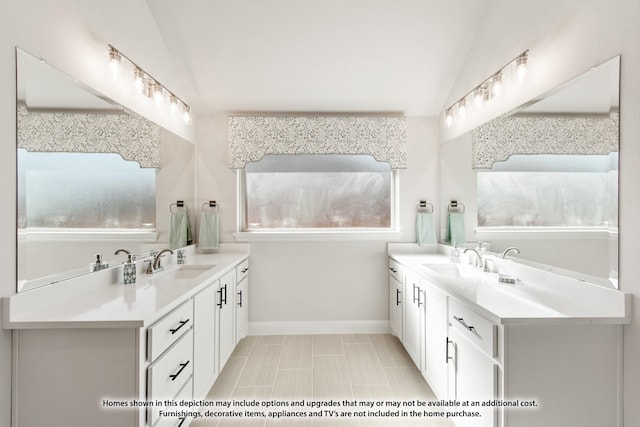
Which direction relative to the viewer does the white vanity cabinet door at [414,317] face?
to the viewer's left

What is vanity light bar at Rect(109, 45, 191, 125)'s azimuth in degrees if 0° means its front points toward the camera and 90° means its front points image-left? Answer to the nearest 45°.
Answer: approximately 315°

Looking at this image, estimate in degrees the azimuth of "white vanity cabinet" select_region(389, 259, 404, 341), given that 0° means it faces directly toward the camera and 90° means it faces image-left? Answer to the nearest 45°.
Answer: approximately 90°

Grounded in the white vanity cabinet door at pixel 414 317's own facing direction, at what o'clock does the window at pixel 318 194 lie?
The window is roughly at 1 o'clock from the white vanity cabinet door.

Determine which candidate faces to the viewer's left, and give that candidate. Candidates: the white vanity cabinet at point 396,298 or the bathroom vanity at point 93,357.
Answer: the white vanity cabinet

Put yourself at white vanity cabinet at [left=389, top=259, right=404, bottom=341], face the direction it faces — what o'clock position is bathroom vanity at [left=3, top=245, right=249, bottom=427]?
The bathroom vanity is roughly at 10 o'clock from the white vanity cabinet.

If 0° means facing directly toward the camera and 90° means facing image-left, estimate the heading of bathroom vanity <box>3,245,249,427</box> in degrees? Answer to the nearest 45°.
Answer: approximately 315°

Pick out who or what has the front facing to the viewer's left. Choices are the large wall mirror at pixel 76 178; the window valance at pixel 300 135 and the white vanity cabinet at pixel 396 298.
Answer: the white vanity cabinet

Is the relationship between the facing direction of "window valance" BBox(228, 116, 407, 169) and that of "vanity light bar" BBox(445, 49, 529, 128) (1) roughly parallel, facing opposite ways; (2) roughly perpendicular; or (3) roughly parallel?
roughly perpendicular

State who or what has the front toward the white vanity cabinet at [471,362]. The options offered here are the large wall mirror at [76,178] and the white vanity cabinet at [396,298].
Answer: the large wall mirror

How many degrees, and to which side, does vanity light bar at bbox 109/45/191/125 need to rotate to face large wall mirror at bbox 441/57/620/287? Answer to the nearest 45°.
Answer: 0° — it already faces it
